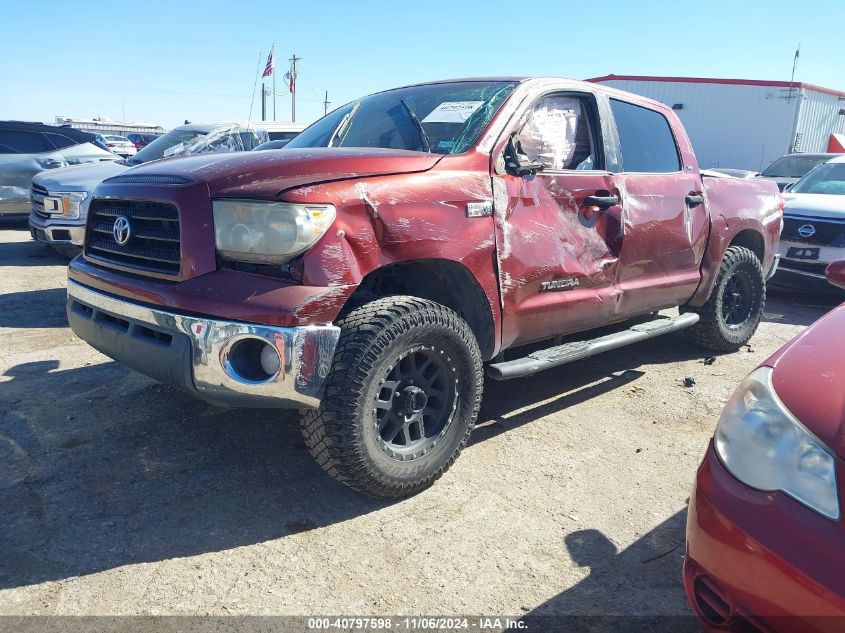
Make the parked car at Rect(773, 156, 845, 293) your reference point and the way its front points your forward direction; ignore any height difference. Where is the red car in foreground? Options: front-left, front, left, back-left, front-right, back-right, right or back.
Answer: front-left

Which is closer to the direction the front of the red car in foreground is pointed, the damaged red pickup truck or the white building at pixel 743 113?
the damaged red pickup truck

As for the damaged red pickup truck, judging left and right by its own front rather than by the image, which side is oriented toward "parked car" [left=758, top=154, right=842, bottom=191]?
back

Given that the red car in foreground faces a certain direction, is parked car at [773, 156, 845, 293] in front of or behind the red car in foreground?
behind

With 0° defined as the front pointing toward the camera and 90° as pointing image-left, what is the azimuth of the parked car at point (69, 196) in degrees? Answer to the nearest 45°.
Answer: approximately 45°

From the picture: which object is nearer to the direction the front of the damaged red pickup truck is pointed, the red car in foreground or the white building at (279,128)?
the red car in foreground

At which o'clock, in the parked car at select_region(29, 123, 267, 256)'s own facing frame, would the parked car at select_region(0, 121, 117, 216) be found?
the parked car at select_region(0, 121, 117, 216) is roughly at 4 o'clock from the parked car at select_region(29, 123, 267, 256).

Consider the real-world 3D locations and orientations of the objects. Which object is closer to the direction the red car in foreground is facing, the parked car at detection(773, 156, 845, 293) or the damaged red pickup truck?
the damaged red pickup truck

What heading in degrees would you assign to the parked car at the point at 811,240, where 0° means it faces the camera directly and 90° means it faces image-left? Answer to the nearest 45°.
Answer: approximately 45°

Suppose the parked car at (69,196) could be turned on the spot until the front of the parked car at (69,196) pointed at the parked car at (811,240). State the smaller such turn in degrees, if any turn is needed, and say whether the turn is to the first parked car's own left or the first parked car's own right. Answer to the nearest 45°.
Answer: approximately 135° to the first parked car's own left

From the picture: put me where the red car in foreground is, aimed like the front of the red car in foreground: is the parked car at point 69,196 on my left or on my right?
on my right

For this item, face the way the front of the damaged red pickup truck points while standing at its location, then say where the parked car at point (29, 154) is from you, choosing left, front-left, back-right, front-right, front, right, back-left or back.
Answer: right

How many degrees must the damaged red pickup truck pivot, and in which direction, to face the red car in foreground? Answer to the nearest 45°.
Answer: approximately 90° to its left
